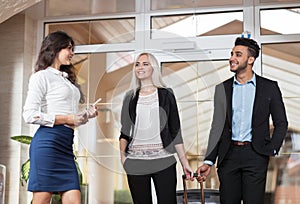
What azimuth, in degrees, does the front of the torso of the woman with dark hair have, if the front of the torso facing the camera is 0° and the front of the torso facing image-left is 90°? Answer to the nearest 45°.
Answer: approximately 315°

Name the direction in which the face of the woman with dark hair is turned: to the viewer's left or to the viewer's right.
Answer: to the viewer's right

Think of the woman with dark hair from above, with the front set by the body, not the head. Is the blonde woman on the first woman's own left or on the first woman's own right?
on the first woman's own left
